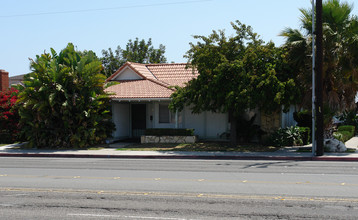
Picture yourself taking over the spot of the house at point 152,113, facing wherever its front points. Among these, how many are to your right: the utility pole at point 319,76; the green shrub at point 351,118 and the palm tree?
0

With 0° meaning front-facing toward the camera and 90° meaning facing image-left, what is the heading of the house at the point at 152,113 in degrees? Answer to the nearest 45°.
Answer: approximately 0°

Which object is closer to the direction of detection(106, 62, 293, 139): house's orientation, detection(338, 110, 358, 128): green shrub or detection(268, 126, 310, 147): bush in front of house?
the bush in front of house

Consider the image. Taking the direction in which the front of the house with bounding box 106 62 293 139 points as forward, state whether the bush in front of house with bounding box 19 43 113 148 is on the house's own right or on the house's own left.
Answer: on the house's own right

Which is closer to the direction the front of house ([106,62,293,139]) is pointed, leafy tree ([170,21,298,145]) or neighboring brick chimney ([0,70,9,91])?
the leafy tree

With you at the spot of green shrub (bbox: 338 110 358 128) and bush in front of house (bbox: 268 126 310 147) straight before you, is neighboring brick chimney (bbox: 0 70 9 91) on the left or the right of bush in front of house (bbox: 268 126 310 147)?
right

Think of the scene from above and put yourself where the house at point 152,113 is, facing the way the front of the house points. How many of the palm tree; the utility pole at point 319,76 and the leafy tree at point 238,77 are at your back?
0

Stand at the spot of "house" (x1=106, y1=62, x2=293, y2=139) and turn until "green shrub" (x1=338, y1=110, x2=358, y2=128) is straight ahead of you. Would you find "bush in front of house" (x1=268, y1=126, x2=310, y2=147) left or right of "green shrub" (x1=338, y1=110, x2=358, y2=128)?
right

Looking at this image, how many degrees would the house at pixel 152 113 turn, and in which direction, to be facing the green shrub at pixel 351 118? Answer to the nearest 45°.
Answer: approximately 135° to its left

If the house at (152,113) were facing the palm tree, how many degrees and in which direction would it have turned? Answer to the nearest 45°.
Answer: approximately 45° to its left

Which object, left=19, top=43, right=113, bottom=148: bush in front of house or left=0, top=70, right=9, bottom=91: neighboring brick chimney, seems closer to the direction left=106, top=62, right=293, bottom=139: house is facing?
the bush in front of house

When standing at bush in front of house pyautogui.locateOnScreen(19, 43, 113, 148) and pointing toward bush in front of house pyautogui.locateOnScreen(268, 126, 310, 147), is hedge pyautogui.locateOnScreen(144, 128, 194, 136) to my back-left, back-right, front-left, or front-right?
front-left

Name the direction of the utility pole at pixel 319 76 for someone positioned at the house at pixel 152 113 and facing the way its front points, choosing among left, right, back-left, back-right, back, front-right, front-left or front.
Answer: front-left
